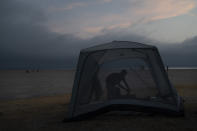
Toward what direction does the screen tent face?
toward the camera
